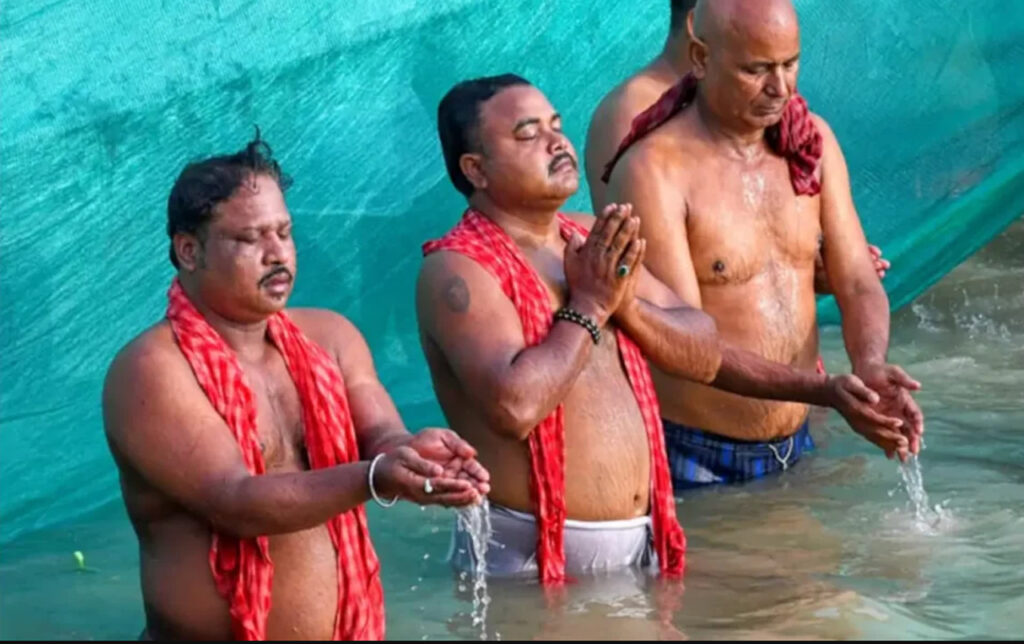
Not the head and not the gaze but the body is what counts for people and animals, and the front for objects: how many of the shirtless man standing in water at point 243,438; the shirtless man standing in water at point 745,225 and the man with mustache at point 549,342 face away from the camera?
0

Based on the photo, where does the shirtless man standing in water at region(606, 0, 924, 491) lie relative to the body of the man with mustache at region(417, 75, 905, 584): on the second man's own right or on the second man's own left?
on the second man's own left

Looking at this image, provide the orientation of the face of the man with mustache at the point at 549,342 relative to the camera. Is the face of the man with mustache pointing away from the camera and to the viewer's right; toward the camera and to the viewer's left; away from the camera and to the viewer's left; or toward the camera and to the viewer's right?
toward the camera and to the viewer's right

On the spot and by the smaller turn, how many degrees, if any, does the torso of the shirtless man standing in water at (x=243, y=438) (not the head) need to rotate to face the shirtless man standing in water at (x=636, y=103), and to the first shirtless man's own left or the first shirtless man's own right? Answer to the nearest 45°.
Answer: approximately 90° to the first shirtless man's own left

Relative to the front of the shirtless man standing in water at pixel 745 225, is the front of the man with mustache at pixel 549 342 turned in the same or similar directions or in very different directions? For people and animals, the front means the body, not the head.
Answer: same or similar directions

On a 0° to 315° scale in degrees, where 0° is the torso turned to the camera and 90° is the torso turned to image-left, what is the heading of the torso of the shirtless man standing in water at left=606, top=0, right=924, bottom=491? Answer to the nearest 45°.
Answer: approximately 315°

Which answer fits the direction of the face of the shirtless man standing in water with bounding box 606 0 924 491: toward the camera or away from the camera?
toward the camera

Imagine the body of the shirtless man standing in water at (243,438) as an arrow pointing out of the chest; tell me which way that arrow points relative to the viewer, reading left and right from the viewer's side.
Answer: facing the viewer and to the right of the viewer

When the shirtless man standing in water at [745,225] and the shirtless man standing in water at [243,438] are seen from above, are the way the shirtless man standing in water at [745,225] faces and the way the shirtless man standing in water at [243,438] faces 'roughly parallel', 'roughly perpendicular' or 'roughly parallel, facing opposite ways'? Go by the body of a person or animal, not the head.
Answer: roughly parallel

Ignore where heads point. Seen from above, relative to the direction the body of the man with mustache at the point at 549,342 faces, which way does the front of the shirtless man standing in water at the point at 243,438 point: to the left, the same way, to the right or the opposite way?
the same way

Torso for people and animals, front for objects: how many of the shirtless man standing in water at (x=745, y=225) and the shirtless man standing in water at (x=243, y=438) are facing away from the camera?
0

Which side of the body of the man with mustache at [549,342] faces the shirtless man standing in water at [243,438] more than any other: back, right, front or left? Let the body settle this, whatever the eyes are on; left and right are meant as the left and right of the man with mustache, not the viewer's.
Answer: right
